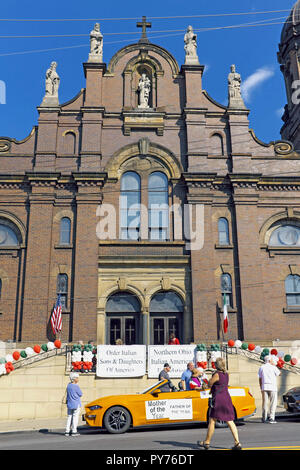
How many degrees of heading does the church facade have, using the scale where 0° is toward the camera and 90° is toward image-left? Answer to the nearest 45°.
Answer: approximately 0°

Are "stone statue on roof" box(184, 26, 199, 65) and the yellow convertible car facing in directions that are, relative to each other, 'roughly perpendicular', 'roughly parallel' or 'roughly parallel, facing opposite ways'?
roughly perpendicular

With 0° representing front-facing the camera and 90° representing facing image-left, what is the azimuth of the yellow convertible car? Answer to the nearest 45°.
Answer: approximately 90°
